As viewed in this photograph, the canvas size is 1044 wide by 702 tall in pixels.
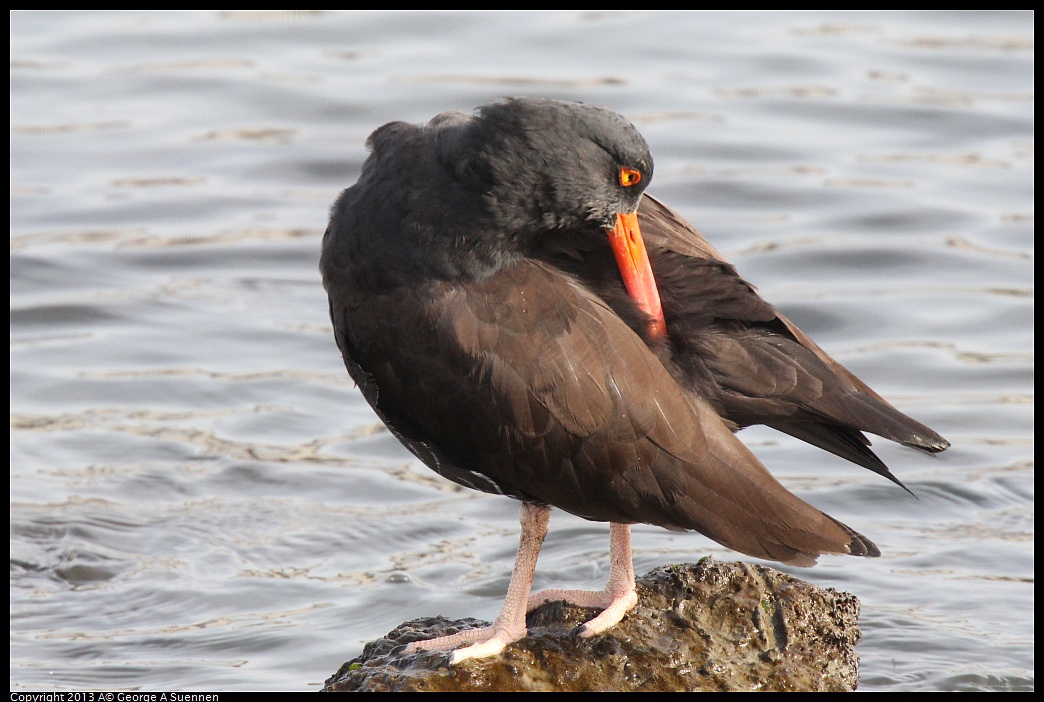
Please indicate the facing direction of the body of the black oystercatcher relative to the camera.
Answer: to the viewer's left
